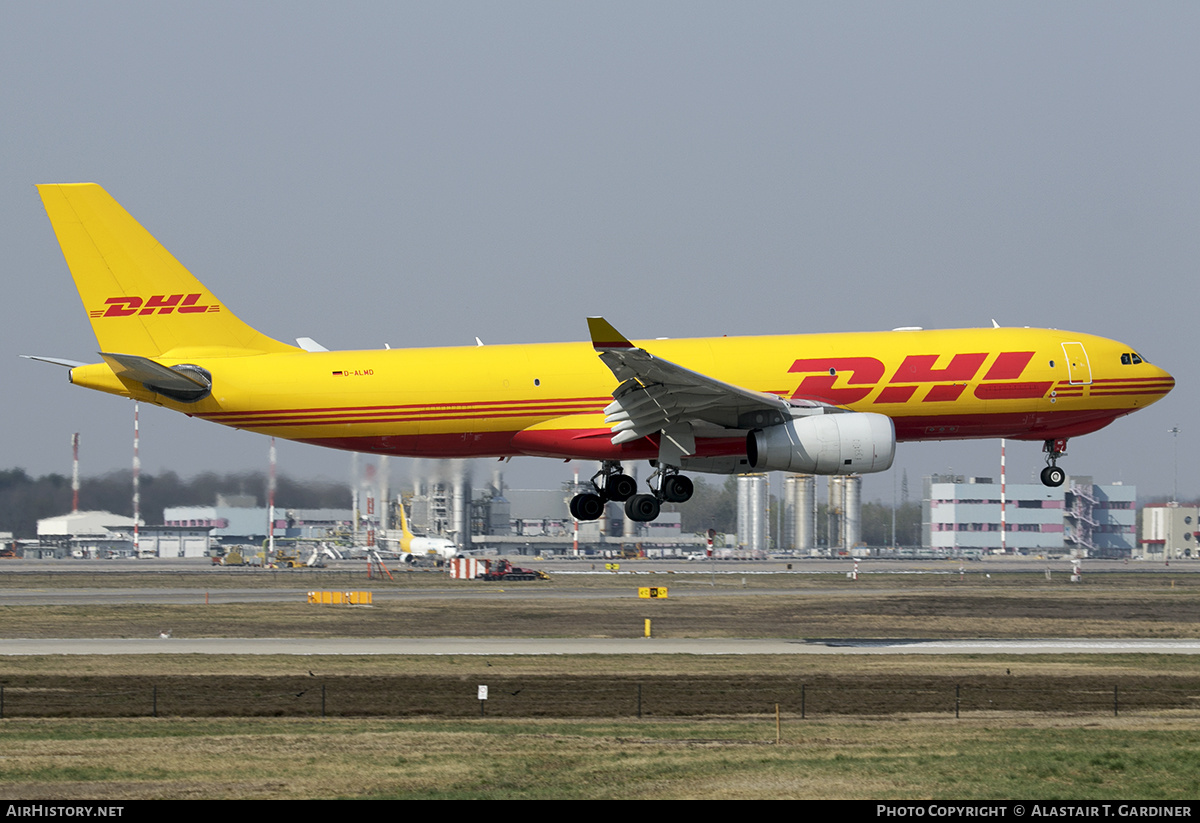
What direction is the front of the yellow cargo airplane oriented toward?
to the viewer's right
